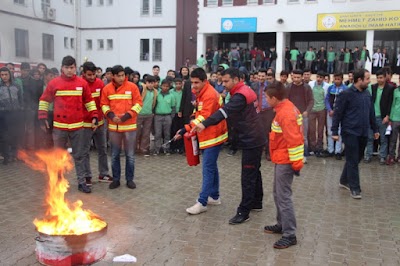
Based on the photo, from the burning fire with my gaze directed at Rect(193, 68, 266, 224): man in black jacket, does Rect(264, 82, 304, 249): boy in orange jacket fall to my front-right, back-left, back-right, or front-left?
front-right

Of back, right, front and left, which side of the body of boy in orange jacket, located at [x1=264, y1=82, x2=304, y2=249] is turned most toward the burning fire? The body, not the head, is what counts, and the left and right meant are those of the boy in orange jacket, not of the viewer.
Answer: front

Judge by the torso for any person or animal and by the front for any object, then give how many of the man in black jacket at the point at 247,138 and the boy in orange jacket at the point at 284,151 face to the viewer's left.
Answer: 2

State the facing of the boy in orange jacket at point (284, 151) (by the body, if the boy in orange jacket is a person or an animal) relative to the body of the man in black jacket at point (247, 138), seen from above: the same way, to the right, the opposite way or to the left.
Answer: the same way

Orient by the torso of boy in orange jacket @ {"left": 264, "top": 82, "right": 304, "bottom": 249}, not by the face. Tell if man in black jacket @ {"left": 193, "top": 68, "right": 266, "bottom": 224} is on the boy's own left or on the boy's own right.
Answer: on the boy's own right

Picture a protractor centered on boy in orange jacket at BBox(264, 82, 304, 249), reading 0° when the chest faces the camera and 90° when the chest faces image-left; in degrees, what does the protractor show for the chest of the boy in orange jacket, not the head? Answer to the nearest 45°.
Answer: approximately 90°

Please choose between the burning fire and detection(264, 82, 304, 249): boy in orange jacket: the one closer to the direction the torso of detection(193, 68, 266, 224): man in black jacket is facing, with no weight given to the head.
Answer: the burning fire

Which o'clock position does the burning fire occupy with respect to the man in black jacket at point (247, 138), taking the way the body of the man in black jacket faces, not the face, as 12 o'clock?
The burning fire is roughly at 11 o'clock from the man in black jacket.

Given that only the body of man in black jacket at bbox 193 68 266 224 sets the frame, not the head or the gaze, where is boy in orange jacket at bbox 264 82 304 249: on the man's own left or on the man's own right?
on the man's own left

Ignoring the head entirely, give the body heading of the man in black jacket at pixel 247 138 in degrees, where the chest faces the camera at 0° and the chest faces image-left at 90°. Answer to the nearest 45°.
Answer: approximately 90°
